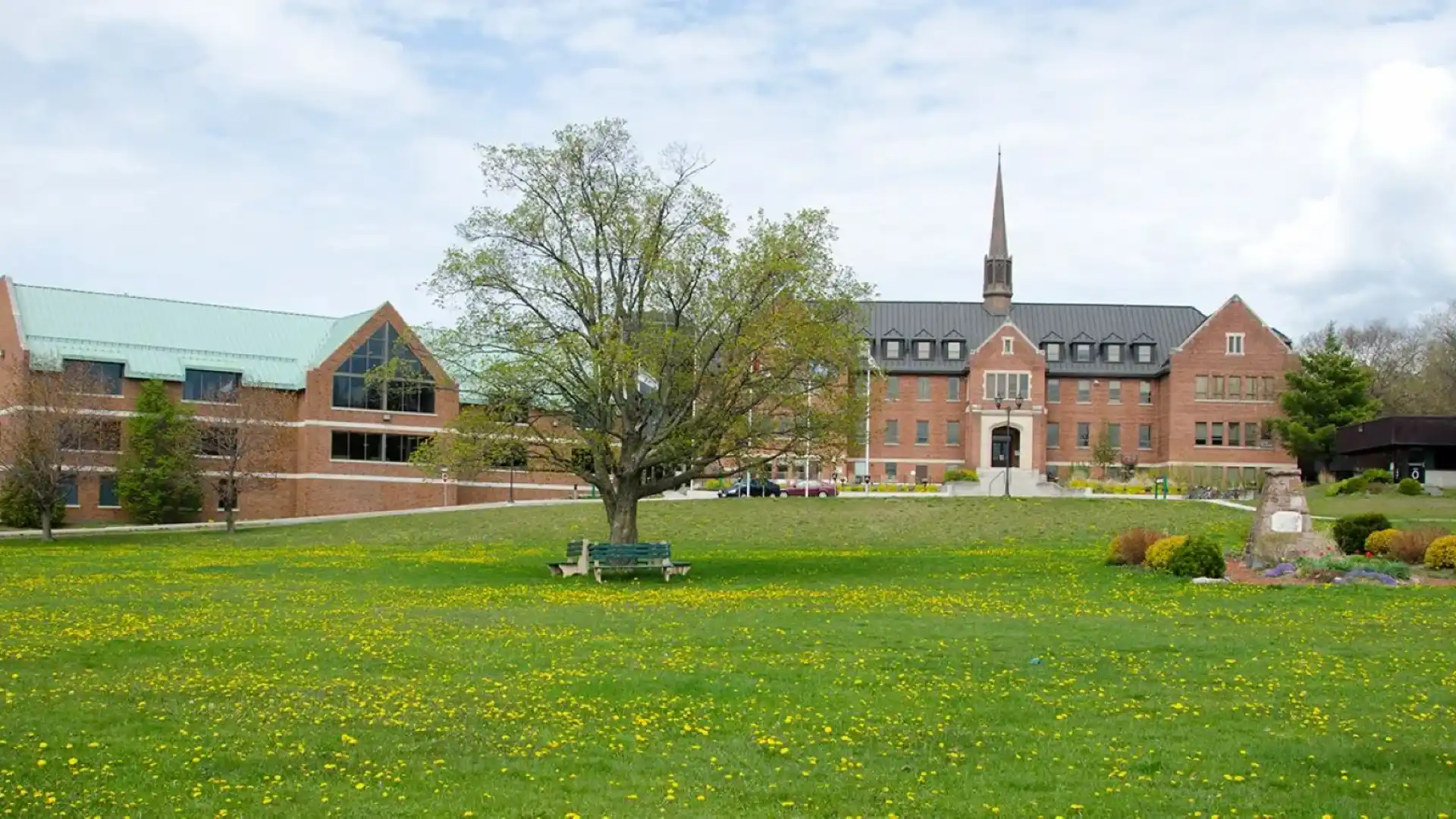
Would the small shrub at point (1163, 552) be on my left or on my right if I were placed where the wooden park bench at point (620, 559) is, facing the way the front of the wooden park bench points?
on my left

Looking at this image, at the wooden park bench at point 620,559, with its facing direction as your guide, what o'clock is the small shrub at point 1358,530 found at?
The small shrub is roughly at 9 o'clock from the wooden park bench.

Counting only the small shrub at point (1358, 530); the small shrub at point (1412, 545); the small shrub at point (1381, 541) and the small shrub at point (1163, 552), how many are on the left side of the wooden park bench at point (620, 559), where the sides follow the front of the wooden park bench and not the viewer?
4

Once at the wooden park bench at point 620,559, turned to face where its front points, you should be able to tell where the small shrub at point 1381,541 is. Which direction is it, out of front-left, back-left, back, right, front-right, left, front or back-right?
left

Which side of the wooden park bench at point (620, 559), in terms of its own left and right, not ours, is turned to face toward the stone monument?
left

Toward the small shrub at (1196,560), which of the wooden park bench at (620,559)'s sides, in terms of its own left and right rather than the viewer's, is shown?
left

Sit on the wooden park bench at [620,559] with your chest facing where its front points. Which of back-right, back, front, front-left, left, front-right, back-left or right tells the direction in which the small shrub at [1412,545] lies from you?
left
